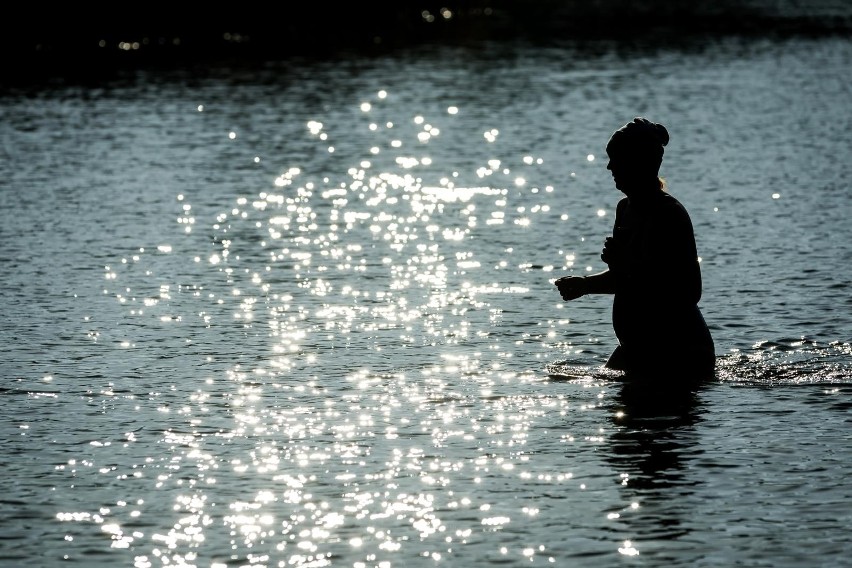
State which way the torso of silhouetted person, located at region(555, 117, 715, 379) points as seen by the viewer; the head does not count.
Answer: to the viewer's left

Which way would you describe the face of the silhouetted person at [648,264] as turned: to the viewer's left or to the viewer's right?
to the viewer's left
